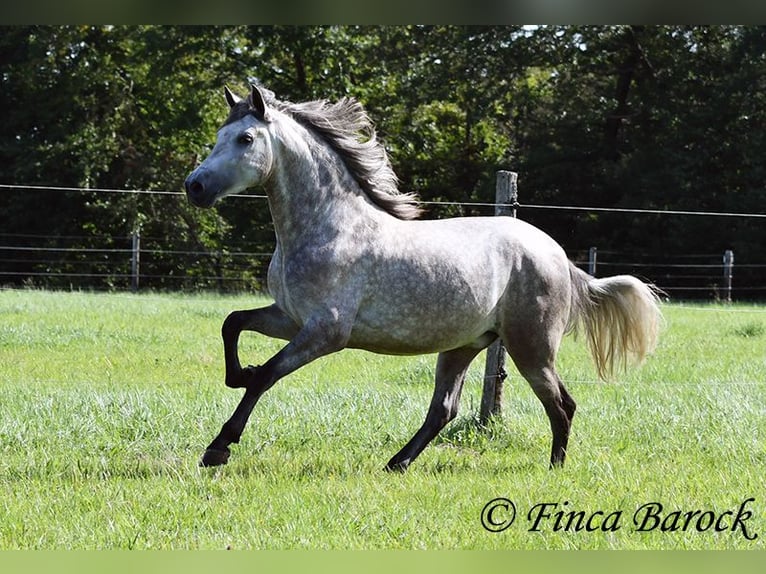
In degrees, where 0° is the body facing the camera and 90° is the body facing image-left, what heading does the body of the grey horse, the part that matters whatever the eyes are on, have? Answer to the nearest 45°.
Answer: approximately 90°

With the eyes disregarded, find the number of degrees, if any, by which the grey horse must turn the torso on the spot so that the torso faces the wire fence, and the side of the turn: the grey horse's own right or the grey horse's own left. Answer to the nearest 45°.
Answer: approximately 90° to the grey horse's own right
